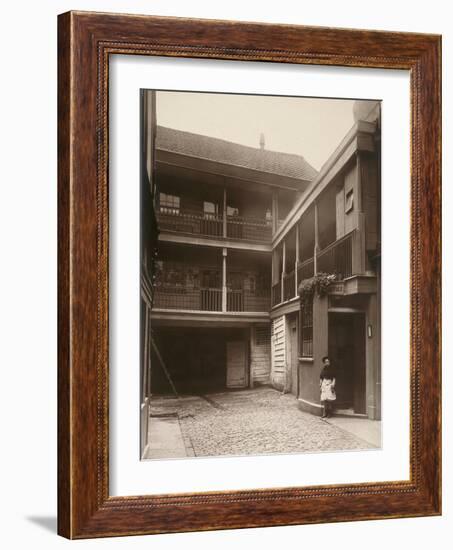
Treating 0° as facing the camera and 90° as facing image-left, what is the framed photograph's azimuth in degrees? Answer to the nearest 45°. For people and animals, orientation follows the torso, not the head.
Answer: approximately 315°
